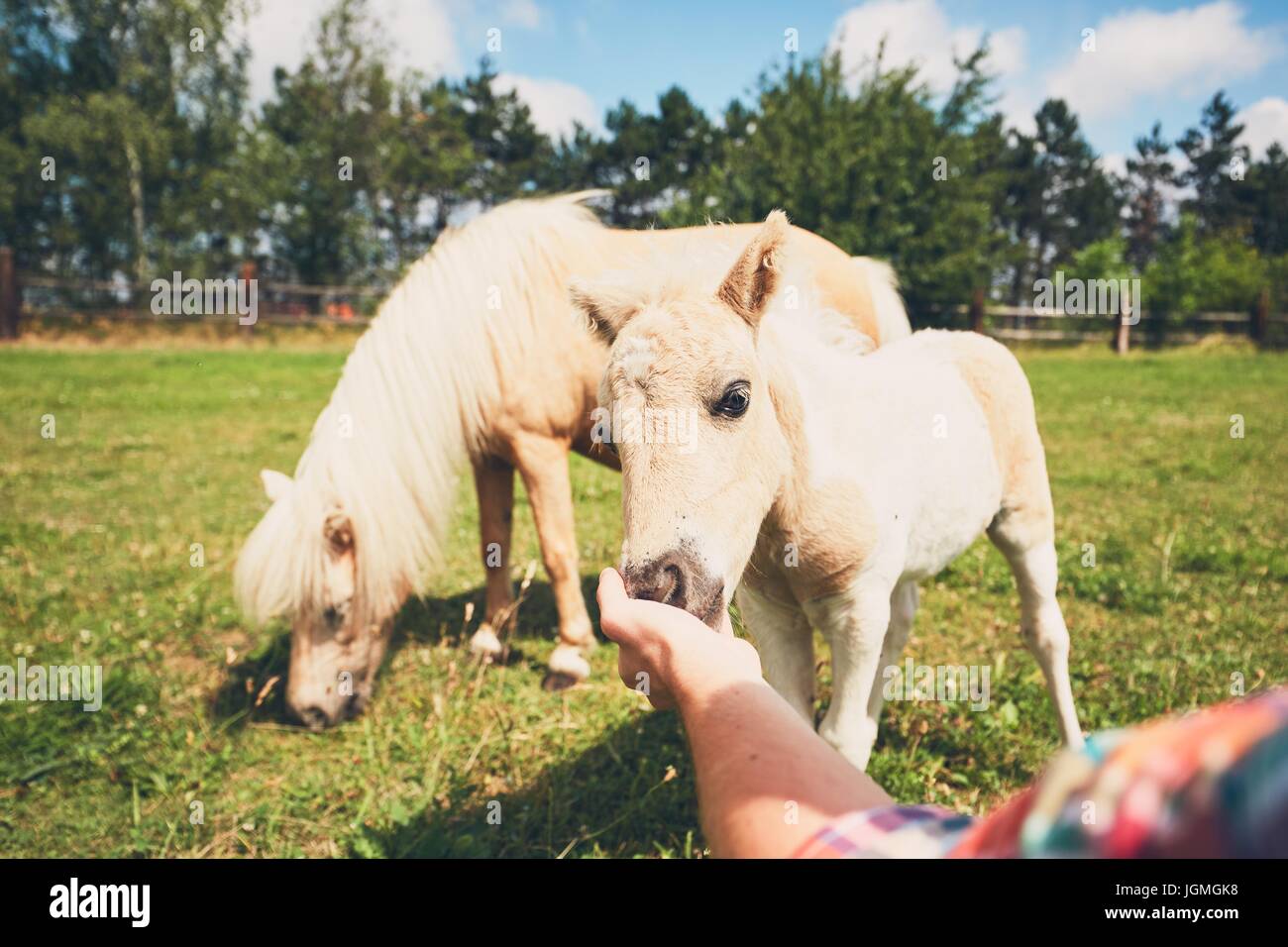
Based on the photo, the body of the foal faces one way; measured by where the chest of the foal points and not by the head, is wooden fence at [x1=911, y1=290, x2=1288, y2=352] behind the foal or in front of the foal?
behind

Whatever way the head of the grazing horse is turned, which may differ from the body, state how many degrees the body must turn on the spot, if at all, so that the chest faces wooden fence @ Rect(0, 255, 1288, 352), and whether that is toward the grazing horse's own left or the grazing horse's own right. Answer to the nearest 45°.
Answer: approximately 135° to the grazing horse's own right

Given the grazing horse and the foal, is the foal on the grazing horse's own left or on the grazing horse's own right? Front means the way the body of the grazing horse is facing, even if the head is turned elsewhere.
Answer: on the grazing horse's own left

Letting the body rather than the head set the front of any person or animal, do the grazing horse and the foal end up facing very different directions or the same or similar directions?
same or similar directions

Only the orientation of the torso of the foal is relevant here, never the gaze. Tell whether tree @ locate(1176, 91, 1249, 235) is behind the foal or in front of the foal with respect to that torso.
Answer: behind

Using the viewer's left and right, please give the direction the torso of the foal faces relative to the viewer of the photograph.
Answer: facing the viewer and to the left of the viewer
